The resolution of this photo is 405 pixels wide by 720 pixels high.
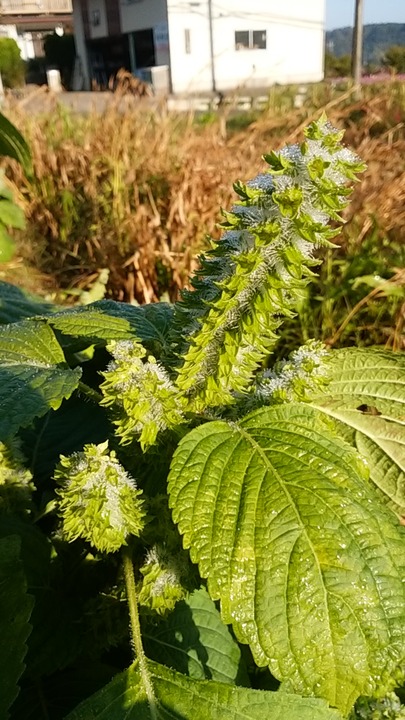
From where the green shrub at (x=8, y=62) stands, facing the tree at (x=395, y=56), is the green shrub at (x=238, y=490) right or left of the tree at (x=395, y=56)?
right

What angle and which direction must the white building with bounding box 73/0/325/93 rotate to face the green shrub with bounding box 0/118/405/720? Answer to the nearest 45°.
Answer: approximately 45° to its left

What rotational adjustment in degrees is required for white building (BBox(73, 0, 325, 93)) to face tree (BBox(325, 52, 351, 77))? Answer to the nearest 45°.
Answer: approximately 135° to its left

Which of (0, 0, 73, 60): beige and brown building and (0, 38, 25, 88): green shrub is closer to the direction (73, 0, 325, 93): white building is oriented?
the green shrub

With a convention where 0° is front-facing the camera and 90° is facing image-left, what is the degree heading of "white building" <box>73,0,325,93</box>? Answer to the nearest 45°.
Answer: approximately 45°

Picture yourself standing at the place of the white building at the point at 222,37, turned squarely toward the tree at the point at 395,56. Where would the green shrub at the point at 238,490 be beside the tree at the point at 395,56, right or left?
right

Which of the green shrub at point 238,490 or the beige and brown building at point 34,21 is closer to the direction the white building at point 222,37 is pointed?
the green shrub

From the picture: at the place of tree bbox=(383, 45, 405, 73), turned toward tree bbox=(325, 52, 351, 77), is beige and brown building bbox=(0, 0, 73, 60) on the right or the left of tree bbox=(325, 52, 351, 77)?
left

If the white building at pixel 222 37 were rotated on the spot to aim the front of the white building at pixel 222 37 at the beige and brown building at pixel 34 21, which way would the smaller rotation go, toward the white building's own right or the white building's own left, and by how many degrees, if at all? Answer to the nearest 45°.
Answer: approximately 90° to the white building's own right

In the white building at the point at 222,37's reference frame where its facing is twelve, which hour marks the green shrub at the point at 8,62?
The green shrub is roughly at 2 o'clock from the white building.

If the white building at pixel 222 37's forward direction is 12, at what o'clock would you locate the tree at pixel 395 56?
The tree is roughly at 9 o'clock from the white building.
